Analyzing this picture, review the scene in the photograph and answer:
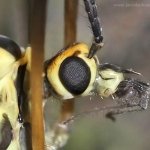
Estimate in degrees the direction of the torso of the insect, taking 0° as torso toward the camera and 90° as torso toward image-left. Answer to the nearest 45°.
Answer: approximately 270°
